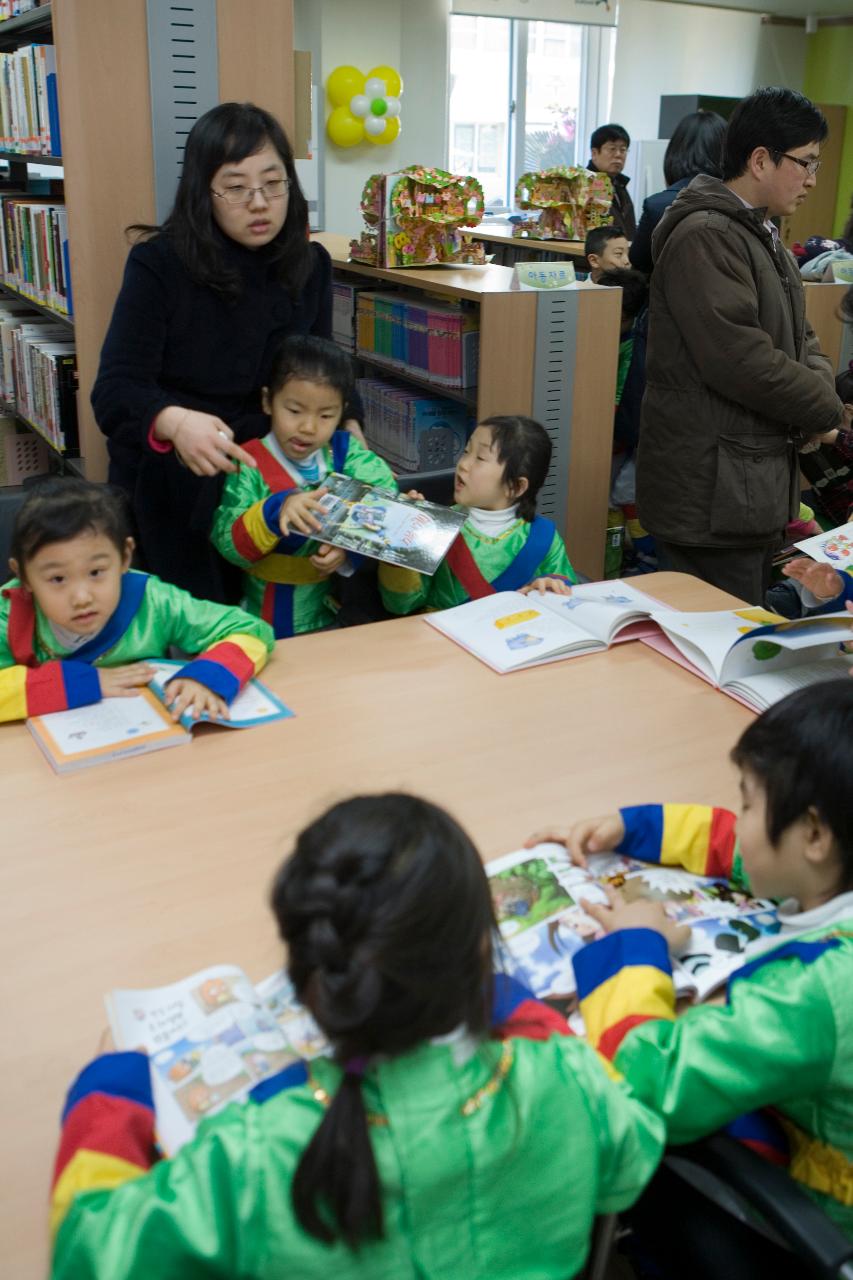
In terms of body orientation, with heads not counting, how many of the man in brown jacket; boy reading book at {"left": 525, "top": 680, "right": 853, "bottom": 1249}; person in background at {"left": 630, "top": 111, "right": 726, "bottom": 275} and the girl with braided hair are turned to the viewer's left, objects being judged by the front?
1

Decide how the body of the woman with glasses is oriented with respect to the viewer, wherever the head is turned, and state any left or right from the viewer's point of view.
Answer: facing the viewer and to the right of the viewer

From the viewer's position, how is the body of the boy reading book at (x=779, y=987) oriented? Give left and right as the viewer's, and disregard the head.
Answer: facing to the left of the viewer

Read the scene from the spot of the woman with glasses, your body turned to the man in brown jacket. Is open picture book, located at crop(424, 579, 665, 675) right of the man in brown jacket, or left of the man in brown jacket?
right

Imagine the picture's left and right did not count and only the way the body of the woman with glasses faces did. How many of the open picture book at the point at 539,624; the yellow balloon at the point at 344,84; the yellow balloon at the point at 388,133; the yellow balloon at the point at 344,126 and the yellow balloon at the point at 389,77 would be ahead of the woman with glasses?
1

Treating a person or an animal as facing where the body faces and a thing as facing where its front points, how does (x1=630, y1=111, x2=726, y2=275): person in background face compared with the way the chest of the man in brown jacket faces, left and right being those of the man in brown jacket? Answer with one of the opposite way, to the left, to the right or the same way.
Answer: to the left

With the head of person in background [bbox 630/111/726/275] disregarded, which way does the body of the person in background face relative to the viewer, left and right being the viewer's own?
facing away from the viewer

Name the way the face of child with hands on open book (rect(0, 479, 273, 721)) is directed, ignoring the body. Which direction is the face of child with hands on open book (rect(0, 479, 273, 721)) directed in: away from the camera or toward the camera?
toward the camera

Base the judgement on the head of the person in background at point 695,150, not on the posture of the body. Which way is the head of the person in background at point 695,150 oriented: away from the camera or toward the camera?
away from the camera

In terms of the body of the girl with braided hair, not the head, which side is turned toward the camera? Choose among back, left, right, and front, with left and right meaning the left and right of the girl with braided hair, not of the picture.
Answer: back

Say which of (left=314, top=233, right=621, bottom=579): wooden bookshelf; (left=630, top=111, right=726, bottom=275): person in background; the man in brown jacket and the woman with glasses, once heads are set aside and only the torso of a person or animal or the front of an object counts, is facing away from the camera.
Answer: the person in background

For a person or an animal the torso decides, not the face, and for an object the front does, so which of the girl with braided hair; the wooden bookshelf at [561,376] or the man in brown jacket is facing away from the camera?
the girl with braided hair

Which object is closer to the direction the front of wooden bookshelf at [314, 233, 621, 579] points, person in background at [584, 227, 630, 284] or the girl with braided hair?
the girl with braided hair
